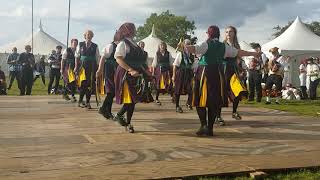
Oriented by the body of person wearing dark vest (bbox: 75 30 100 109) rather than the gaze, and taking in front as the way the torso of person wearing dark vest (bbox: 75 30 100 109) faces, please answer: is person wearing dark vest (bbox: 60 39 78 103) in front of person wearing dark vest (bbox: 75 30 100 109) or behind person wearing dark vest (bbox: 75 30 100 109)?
behind

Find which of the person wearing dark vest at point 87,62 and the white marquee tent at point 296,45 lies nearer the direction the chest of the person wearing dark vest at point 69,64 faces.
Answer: the person wearing dark vest at point 87,62

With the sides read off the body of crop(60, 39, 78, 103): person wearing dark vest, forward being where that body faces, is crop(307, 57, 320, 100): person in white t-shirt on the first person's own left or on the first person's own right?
on the first person's own left

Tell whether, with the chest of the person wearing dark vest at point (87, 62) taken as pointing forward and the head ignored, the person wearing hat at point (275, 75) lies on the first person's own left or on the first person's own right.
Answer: on the first person's own left

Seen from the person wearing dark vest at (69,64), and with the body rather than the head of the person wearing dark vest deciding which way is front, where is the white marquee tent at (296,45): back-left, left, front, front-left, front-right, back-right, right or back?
left

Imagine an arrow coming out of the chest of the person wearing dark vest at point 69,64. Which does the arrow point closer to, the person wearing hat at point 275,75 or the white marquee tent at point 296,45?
the person wearing hat

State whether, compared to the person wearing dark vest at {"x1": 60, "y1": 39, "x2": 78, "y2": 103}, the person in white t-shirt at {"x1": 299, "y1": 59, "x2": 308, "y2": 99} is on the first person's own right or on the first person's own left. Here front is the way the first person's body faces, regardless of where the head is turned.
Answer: on the first person's own left

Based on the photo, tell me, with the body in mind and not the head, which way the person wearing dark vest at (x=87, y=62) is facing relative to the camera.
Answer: toward the camera

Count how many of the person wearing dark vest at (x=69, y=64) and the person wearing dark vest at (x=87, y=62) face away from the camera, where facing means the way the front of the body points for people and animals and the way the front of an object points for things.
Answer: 0
